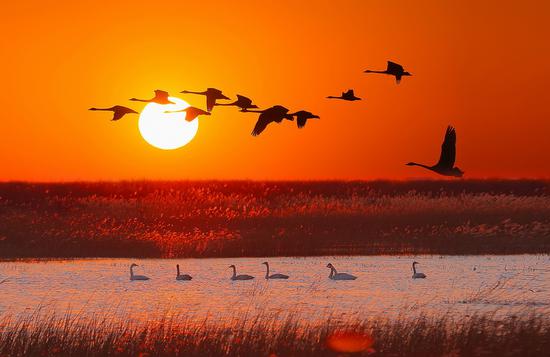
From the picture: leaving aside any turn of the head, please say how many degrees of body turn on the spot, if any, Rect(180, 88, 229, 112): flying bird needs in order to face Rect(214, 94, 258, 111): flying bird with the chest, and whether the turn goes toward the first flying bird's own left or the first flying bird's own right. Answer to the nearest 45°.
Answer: approximately 135° to the first flying bird's own left

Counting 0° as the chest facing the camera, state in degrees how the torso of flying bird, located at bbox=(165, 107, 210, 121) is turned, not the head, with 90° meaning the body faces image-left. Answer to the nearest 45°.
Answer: approximately 90°

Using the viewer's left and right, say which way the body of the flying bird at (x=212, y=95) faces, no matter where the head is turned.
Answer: facing to the left of the viewer

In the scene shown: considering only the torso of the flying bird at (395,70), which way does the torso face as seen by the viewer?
to the viewer's left

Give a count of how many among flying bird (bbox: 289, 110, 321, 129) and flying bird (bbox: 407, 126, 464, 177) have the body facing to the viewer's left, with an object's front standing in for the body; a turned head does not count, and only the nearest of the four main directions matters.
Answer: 2

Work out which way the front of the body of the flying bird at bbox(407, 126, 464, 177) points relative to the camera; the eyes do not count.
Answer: to the viewer's left

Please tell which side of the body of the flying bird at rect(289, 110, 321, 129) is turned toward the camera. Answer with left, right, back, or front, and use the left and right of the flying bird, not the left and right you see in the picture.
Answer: left

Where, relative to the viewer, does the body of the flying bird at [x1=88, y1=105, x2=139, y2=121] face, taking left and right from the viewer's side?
facing to the left of the viewer

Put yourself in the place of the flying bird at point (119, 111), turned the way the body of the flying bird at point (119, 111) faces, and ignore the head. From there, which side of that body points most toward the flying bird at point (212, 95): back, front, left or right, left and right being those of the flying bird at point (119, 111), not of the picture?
back

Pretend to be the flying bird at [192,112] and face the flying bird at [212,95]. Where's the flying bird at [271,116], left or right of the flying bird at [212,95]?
right

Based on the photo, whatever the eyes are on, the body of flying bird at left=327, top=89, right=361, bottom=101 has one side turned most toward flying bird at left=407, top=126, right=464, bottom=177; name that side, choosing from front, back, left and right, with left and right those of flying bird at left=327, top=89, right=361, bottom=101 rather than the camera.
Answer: left

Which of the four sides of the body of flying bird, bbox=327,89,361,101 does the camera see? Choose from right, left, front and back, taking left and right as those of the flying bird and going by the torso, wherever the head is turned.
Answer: left

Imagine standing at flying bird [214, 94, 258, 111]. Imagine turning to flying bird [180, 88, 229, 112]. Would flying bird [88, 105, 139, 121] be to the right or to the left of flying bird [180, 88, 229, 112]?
left
